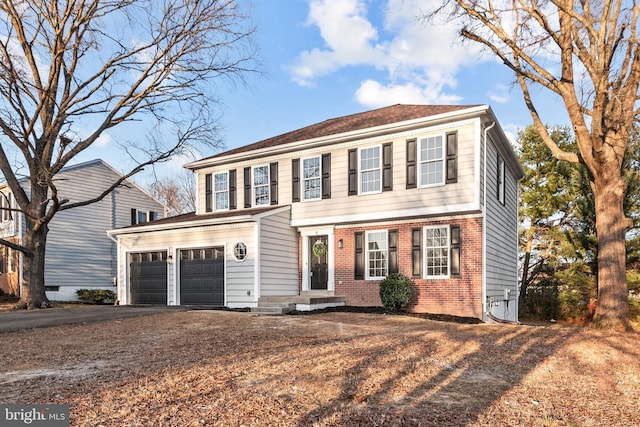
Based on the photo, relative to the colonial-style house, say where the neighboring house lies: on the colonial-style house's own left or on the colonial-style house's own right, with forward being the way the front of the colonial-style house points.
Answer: on the colonial-style house's own right

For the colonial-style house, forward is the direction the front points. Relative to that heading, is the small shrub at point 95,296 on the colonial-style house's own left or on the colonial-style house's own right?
on the colonial-style house's own right

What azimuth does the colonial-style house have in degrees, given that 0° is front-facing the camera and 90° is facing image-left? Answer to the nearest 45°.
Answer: approximately 45°
